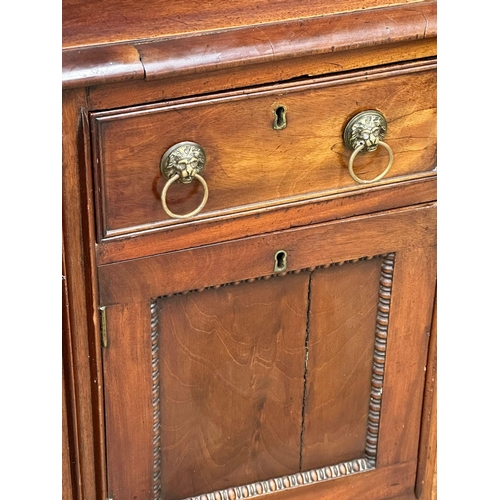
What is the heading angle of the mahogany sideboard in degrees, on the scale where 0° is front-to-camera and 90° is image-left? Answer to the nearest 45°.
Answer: approximately 315°
